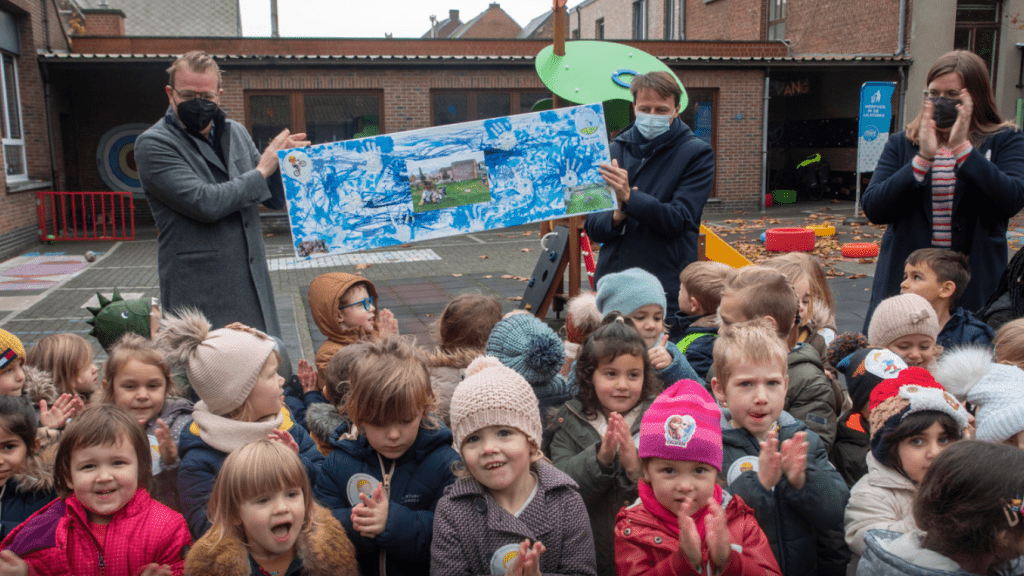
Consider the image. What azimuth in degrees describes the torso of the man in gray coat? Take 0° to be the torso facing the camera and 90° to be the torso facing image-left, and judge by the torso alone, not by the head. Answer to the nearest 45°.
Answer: approximately 315°

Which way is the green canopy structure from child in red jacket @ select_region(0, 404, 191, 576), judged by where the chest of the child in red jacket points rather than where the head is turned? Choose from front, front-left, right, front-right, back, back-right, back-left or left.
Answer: back-left

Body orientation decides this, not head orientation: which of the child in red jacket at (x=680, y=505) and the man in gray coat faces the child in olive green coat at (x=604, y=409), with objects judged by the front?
the man in gray coat

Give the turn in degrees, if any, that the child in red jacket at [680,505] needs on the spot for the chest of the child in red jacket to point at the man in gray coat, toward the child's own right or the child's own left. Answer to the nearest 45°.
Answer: approximately 135° to the child's own right

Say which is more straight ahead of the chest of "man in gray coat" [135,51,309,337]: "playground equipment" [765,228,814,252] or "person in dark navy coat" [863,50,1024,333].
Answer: the person in dark navy coat

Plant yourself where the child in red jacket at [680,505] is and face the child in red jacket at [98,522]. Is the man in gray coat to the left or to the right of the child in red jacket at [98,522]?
right

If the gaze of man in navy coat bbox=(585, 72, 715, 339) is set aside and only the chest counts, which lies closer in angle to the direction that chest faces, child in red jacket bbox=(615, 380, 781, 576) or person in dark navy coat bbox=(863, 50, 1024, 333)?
the child in red jacket

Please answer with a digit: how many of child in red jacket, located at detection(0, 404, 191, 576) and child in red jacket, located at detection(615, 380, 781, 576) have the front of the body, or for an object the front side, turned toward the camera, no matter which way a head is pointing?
2

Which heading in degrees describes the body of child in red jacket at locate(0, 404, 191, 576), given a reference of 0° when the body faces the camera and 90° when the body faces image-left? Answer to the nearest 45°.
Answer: approximately 0°

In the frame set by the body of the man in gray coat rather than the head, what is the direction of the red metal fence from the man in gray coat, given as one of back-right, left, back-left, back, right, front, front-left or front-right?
back-left

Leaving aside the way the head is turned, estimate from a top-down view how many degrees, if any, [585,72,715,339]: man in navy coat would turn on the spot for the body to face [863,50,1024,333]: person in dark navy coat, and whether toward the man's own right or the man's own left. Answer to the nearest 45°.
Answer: approximately 135° to the man's own left

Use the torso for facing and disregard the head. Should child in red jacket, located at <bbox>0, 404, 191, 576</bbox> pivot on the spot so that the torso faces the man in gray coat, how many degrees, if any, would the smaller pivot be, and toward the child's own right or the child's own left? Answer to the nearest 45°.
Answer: approximately 180°
